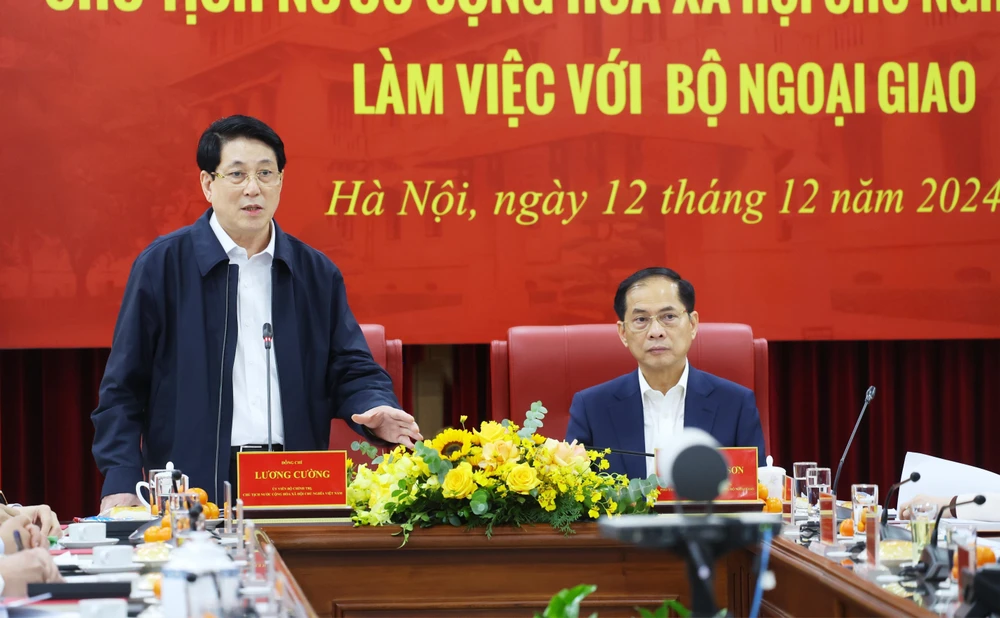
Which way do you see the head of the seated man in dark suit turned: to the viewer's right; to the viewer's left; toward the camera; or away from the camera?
toward the camera

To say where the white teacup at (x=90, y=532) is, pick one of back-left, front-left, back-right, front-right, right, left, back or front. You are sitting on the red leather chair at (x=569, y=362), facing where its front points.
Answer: front-right

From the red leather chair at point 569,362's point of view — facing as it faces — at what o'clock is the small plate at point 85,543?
The small plate is roughly at 1 o'clock from the red leather chair.

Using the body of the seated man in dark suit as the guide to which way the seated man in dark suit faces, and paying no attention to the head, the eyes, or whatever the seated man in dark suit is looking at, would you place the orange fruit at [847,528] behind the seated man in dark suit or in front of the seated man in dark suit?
in front

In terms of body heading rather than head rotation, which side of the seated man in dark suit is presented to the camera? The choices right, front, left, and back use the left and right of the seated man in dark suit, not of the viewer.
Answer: front

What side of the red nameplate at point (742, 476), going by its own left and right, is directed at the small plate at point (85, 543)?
right

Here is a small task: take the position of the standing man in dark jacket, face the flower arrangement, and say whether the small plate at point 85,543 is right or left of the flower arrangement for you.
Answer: right

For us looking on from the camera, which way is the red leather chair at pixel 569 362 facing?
facing the viewer

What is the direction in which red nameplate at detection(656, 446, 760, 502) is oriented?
toward the camera

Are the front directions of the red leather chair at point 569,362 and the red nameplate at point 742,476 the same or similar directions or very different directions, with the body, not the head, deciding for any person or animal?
same or similar directions

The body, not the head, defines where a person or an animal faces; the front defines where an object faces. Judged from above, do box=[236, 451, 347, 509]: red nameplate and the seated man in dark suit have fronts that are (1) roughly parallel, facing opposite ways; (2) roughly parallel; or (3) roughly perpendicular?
roughly parallel

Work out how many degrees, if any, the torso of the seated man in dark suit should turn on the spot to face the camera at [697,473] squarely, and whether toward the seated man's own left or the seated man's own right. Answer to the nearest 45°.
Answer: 0° — they already face it

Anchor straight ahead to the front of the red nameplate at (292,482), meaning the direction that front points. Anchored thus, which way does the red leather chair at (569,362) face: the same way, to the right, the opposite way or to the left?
the same way

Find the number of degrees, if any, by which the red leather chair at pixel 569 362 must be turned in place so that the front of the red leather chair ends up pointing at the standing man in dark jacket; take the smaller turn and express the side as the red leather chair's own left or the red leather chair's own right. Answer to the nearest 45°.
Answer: approximately 45° to the red leather chair's own right

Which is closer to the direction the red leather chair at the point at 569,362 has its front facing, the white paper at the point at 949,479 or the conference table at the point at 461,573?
the conference table
